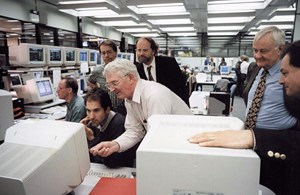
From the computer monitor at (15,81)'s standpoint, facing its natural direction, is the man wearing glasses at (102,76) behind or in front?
in front

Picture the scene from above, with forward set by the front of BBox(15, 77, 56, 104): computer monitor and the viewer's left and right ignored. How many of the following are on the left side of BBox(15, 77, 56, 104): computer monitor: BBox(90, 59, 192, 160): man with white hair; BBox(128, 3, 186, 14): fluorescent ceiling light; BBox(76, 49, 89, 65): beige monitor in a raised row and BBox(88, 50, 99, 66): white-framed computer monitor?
3

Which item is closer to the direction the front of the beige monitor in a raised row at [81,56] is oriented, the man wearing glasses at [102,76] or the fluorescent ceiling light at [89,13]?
the man wearing glasses

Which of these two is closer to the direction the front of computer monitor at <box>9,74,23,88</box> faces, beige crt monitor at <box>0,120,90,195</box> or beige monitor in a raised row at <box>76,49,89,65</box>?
the beige crt monitor

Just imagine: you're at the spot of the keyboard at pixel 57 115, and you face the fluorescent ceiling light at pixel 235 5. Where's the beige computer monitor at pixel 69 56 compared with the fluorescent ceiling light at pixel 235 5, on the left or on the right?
left

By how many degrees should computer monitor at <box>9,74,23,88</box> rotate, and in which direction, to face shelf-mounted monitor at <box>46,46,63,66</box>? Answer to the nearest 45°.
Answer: approximately 90° to its left

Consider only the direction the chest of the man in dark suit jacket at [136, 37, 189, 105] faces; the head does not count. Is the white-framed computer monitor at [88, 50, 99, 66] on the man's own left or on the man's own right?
on the man's own right

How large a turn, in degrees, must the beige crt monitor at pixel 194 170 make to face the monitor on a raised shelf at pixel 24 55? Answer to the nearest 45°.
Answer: approximately 45° to its left

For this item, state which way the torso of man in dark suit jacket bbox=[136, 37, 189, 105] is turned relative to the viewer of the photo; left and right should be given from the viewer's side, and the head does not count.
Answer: facing the viewer and to the left of the viewer

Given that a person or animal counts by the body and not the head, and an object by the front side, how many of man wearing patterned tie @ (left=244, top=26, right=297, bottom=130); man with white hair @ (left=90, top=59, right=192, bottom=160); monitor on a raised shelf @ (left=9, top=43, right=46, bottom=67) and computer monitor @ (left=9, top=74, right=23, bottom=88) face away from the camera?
0

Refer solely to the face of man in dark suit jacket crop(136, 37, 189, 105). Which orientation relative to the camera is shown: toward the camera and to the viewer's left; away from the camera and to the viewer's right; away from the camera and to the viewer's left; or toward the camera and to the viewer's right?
toward the camera and to the viewer's left

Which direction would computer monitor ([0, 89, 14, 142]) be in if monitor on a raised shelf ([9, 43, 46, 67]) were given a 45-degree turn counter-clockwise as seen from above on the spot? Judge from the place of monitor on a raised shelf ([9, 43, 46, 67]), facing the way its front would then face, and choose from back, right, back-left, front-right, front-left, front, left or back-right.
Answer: right

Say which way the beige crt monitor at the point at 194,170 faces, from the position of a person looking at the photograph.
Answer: facing away from the viewer

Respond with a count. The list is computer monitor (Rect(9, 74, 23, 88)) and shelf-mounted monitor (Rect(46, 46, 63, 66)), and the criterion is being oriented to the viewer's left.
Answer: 0

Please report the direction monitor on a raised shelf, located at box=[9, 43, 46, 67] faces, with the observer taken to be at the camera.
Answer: facing the viewer and to the right of the viewer

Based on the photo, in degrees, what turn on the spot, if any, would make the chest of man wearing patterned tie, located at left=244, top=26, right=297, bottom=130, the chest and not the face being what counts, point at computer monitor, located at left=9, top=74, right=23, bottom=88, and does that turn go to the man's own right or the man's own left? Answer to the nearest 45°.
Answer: approximately 45° to the man's own right

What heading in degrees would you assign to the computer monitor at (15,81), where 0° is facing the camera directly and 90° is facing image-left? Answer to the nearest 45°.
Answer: approximately 315°

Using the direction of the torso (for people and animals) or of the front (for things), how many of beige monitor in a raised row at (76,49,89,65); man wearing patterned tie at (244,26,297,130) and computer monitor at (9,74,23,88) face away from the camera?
0

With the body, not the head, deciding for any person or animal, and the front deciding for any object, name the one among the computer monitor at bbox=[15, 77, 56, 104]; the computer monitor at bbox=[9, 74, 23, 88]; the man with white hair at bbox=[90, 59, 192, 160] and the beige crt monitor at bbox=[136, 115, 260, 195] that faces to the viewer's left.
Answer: the man with white hair

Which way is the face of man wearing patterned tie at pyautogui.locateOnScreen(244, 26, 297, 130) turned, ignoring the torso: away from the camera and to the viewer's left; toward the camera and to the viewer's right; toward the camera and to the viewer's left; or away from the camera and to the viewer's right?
toward the camera and to the viewer's left
